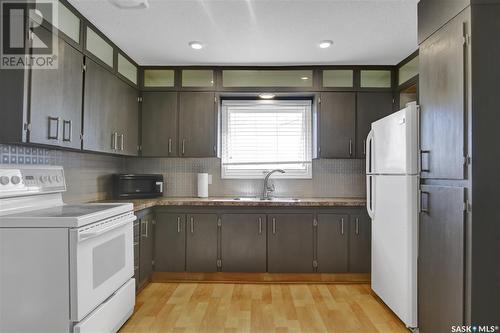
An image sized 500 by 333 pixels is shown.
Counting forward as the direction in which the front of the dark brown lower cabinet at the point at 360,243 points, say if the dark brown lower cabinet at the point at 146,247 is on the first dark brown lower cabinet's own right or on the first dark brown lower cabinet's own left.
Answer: on the first dark brown lower cabinet's own right

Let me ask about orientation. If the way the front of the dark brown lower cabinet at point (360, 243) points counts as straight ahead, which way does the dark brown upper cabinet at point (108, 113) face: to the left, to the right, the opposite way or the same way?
to the left

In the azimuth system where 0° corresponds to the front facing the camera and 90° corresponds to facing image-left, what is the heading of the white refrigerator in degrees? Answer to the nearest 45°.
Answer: approximately 45°

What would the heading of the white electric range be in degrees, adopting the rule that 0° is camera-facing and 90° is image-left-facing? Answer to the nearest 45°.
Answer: approximately 315°

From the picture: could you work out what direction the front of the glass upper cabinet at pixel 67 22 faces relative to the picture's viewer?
facing the viewer and to the right of the viewer

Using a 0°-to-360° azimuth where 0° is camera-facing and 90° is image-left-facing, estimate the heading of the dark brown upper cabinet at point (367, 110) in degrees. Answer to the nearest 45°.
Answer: approximately 0°

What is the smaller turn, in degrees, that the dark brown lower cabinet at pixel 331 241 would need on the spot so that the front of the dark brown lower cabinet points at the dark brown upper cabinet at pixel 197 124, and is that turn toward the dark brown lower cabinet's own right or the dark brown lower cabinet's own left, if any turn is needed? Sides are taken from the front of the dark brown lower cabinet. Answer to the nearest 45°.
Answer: approximately 90° to the dark brown lower cabinet's own right

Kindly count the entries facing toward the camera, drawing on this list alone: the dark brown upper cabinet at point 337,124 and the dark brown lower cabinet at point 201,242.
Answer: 2

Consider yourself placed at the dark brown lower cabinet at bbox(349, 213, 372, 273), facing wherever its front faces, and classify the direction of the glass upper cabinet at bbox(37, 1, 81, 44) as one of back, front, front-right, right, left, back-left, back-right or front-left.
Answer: front-right

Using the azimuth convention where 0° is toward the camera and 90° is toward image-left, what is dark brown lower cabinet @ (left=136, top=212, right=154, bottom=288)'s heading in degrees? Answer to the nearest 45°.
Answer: approximately 315°
